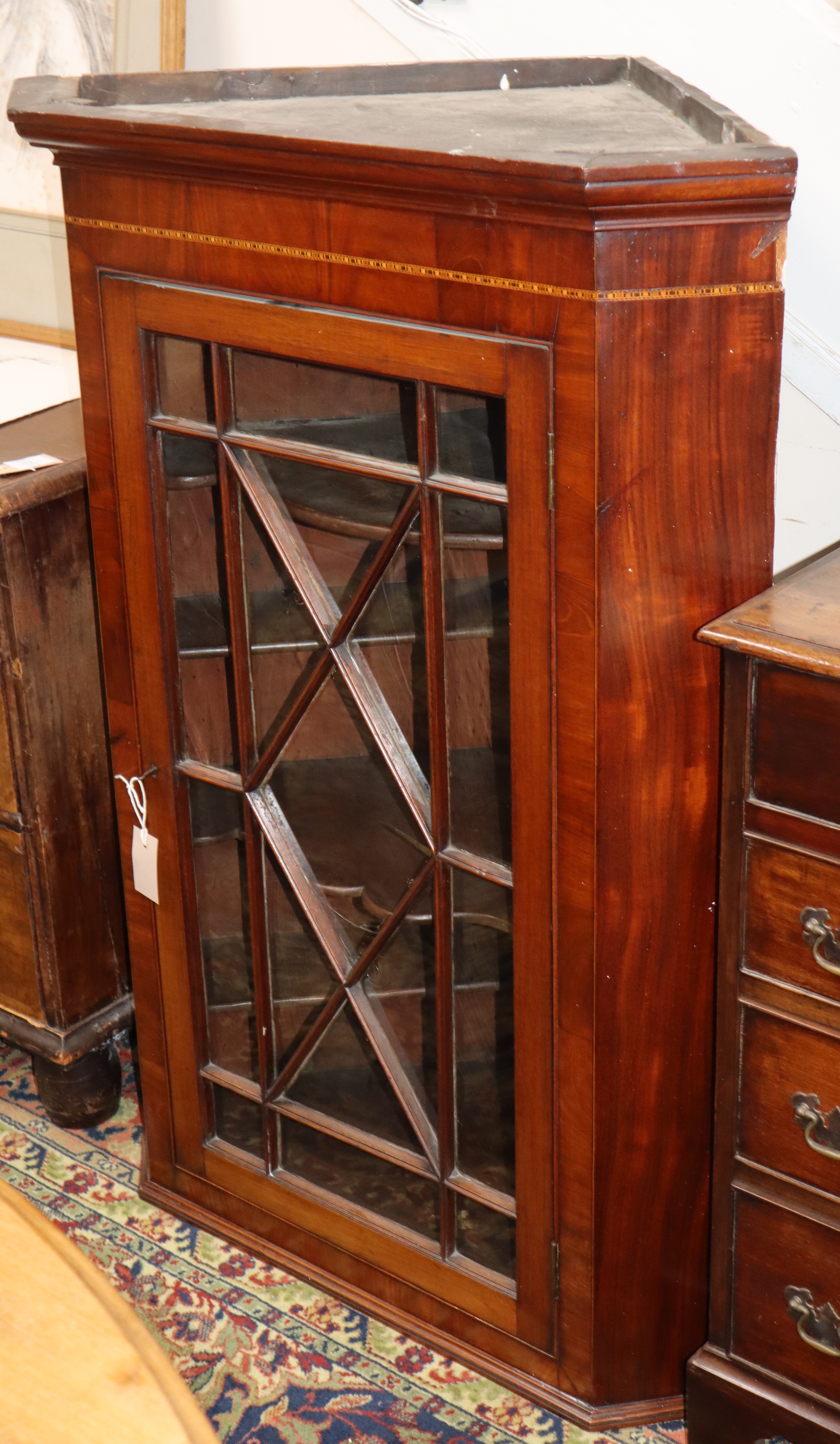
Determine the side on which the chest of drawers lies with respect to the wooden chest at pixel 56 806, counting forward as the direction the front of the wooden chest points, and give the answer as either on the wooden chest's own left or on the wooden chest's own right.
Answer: on the wooden chest's own left

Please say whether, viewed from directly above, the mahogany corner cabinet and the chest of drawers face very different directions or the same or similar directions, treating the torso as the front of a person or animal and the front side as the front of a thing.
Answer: same or similar directions

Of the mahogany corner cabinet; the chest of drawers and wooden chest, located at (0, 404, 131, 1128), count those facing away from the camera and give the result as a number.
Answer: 0

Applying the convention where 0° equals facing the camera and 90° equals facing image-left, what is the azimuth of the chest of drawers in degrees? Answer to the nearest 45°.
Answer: approximately 45°

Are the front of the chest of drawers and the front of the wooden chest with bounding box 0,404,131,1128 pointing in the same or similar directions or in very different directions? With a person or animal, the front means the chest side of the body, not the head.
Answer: same or similar directions

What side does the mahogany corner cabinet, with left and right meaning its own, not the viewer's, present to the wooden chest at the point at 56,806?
right

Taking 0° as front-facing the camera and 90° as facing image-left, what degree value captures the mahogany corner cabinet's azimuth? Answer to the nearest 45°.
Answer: approximately 45°

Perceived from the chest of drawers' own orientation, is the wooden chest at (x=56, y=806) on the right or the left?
on its right

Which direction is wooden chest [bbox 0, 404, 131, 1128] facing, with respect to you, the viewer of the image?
facing the viewer and to the left of the viewer
